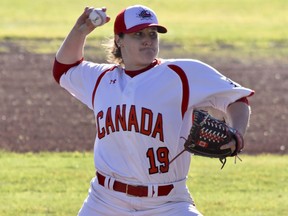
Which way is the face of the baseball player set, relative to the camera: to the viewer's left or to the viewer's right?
to the viewer's right

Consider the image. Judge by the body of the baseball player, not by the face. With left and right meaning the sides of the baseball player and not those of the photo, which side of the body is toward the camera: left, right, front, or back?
front
